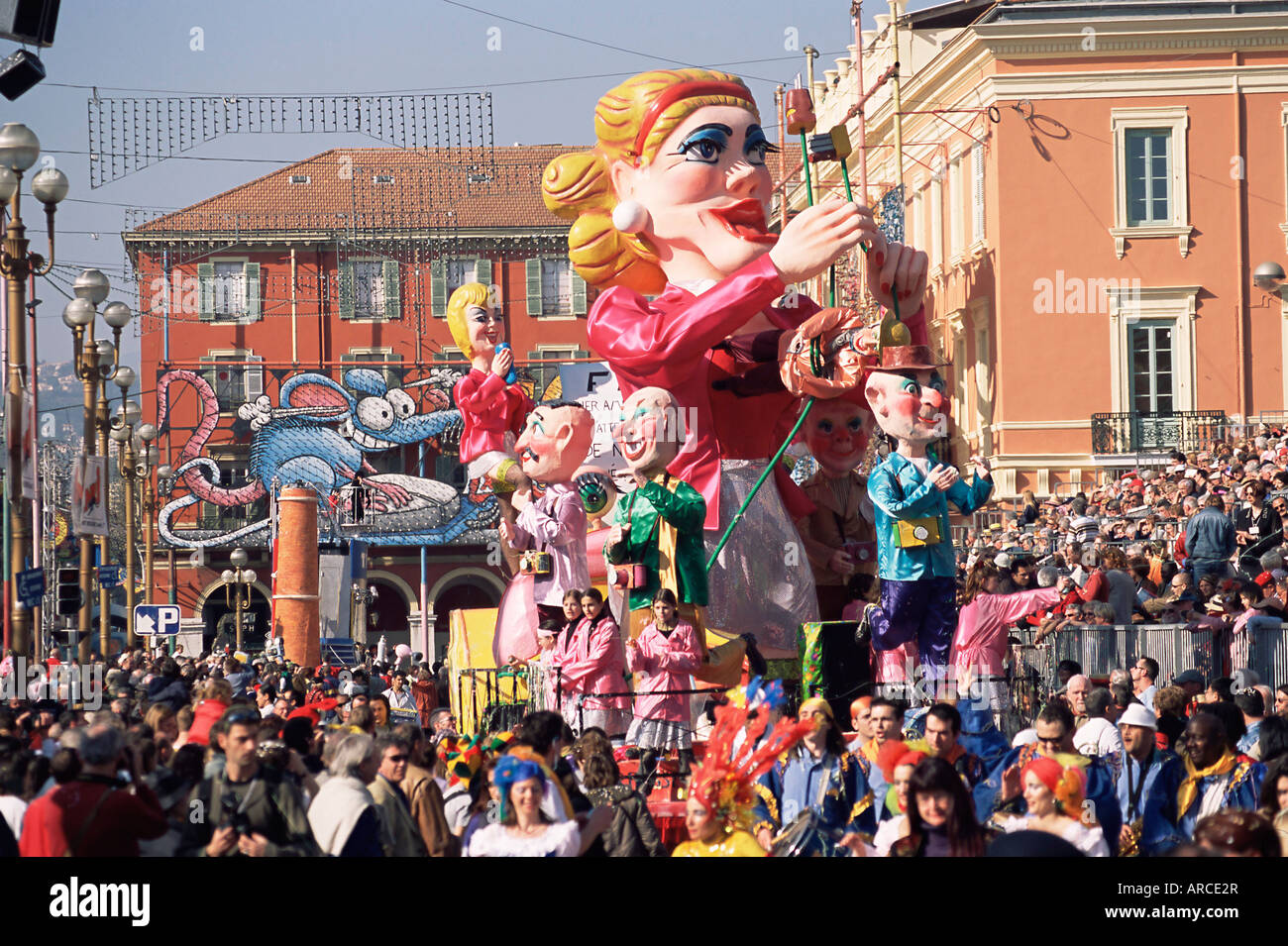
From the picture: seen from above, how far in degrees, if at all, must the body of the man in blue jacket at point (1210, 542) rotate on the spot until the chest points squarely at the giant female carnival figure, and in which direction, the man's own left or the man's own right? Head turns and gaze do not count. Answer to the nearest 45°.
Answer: approximately 135° to the man's own left

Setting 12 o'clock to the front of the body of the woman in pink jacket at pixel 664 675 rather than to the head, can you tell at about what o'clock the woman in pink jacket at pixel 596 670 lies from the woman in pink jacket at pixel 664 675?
the woman in pink jacket at pixel 596 670 is roughly at 4 o'clock from the woman in pink jacket at pixel 664 675.

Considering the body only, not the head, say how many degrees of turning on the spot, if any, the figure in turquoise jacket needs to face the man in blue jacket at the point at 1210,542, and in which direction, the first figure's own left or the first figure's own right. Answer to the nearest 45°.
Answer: approximately 90° to the first figure's own left

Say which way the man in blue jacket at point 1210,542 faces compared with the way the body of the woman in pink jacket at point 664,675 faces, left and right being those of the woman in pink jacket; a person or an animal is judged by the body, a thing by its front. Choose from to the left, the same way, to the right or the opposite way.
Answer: the opposite way

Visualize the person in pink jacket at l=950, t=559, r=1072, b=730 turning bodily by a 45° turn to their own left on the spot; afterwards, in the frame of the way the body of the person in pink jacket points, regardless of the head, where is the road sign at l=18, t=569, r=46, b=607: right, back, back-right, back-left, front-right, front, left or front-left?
left

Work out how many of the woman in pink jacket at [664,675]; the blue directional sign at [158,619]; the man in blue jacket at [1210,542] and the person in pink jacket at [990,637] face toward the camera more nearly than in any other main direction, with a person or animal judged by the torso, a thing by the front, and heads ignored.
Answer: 2

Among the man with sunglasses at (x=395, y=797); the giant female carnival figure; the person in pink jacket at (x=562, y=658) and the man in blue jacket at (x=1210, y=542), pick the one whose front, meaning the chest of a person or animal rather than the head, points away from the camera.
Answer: the man in blue jacket

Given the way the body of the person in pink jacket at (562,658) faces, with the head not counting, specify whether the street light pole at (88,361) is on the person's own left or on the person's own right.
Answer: on the person's own right

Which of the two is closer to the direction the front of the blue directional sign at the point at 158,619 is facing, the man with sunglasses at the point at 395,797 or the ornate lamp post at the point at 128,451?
the man with sunglasses
